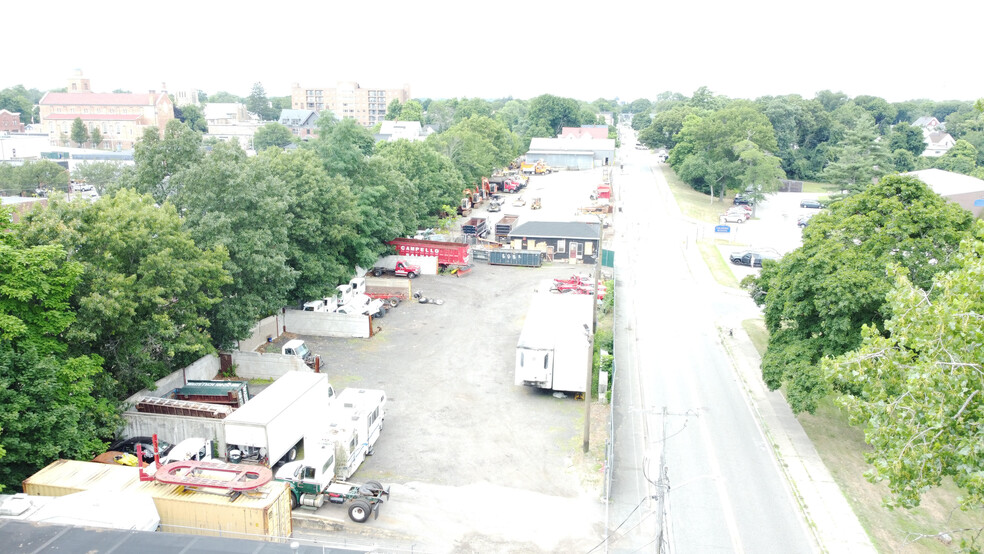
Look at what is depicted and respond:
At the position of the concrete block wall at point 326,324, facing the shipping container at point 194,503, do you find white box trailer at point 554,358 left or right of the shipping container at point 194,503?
left

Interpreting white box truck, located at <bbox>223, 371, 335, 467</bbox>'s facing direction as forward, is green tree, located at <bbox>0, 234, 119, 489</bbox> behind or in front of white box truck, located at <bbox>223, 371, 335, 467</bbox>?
behind
